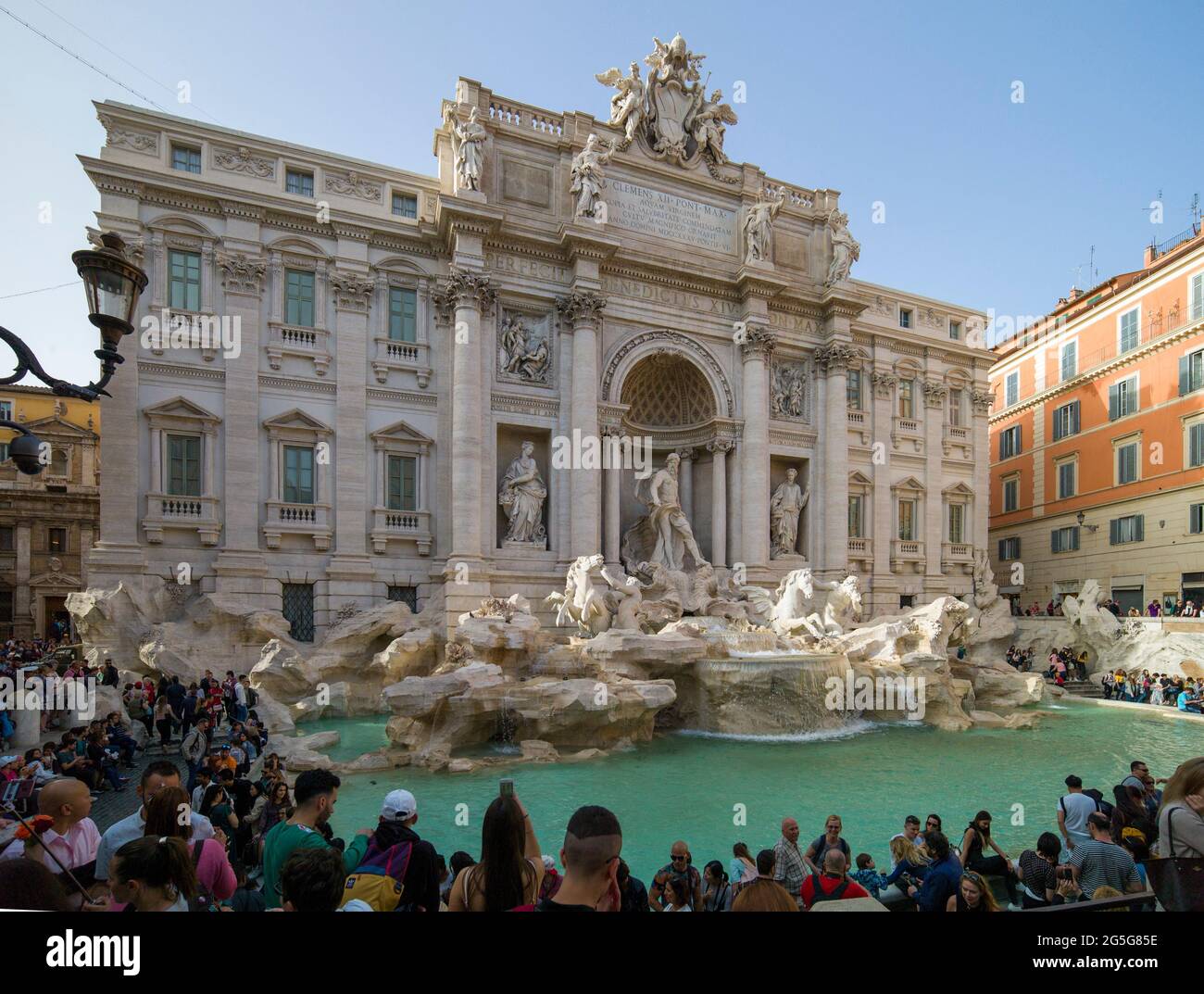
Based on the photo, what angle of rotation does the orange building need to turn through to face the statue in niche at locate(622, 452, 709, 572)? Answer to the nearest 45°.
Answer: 0° — it already faces it

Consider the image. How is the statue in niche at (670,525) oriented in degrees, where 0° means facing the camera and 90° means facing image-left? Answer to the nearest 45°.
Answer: approximately 315°

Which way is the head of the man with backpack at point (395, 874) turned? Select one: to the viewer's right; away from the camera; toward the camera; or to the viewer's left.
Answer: away from the camera

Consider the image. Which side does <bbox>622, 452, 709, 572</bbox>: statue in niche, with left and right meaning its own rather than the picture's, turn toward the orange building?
left

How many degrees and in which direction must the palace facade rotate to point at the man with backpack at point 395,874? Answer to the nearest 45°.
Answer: approximately 45° to its right

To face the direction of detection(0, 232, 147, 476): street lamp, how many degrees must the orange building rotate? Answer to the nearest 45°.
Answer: approximately 45° to its left

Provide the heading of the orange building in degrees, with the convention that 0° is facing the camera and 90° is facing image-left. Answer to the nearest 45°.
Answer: approximately 45°

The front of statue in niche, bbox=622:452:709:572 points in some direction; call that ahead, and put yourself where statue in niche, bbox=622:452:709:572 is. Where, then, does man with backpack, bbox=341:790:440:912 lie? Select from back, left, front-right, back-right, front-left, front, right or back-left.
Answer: front-right

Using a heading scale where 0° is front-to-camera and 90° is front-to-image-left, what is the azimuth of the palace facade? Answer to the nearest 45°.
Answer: approximately 315°

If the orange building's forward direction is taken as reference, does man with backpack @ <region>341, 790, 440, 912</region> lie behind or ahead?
ahead
